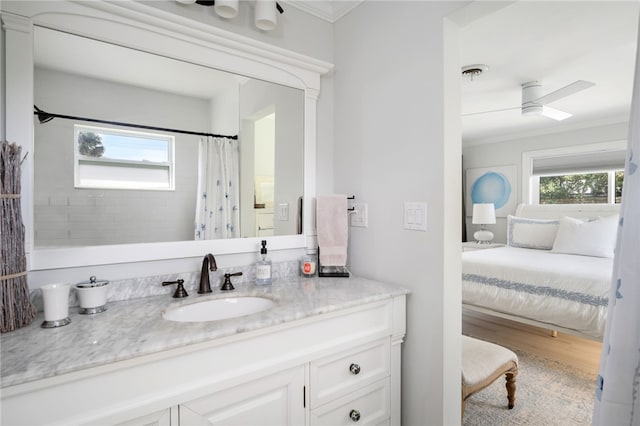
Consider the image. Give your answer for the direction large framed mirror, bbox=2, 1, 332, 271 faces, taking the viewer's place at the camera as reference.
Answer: facing the viewer and to the right of the viewer

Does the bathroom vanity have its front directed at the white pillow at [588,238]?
no

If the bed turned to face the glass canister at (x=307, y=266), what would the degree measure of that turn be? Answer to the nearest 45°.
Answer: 0° — it already faces it

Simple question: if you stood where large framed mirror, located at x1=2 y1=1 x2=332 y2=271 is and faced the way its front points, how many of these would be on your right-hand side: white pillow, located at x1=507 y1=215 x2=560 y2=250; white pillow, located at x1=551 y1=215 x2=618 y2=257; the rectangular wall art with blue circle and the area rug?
0

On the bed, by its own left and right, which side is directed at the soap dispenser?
front

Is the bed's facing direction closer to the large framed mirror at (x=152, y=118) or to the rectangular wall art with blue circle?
the large framed mirror

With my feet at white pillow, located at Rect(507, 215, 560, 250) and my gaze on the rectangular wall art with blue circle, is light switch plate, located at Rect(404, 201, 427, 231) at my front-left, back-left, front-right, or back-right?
back-left

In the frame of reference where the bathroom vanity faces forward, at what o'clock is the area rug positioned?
The area rug is roughly at 10 o'clock from the bathroom vanity.

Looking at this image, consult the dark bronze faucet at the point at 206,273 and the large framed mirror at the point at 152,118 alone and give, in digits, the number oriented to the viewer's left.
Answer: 0

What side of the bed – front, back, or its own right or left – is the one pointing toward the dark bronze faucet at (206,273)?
front

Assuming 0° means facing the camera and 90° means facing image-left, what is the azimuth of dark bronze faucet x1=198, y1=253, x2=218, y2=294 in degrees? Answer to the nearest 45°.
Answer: approximately 315°

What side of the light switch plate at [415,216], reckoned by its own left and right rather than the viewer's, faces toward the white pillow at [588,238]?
back

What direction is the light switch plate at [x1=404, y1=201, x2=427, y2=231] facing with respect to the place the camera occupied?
facing the viewer and to the left of the viewer

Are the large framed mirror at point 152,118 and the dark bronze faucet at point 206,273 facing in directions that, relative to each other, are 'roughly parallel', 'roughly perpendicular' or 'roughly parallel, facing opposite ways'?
roughly parallel

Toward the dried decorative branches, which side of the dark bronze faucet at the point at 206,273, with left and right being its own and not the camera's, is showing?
right
